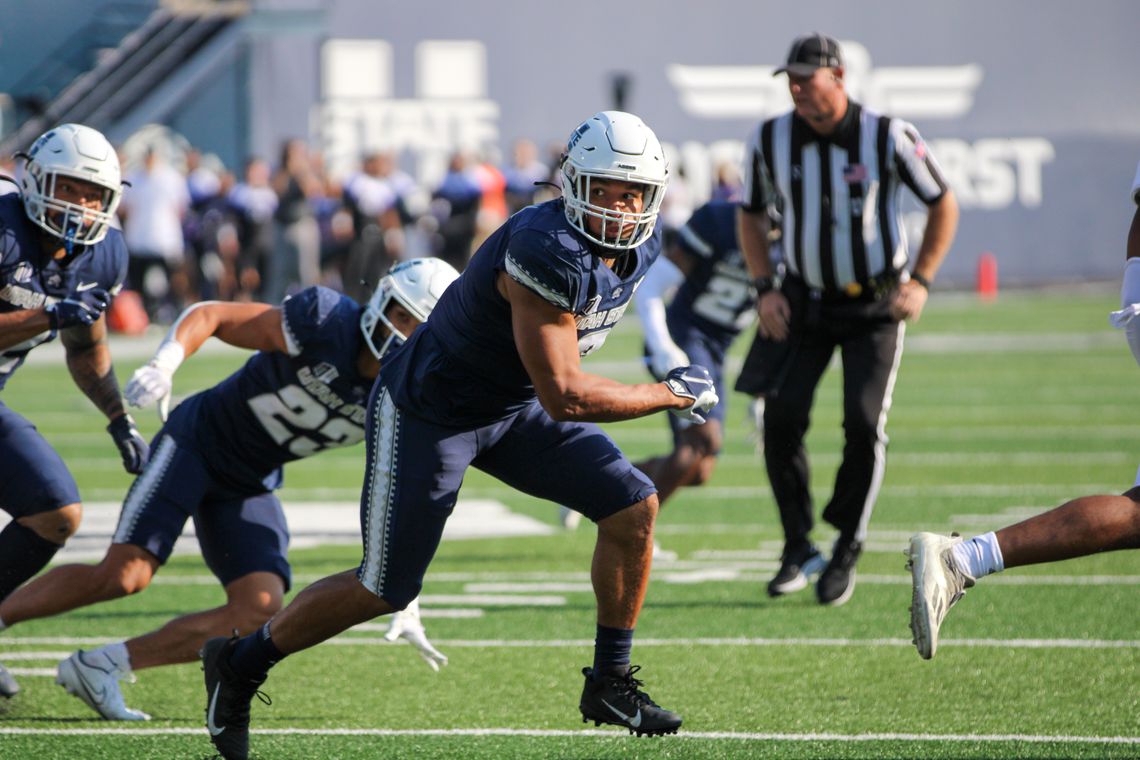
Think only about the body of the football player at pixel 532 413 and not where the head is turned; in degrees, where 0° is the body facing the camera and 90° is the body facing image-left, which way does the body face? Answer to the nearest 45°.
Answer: approximately 315°

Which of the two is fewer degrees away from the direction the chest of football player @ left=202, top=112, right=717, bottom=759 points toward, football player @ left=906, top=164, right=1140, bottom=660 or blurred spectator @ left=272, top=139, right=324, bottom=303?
the football player

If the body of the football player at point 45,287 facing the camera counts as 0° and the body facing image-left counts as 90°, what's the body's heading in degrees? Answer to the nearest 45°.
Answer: approximately 315°

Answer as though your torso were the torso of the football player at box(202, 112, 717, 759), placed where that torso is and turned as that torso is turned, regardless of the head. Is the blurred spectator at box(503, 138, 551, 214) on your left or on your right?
on your left

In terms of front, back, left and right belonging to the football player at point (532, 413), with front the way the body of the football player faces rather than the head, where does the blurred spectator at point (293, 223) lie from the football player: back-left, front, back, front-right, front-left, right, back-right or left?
back-left
